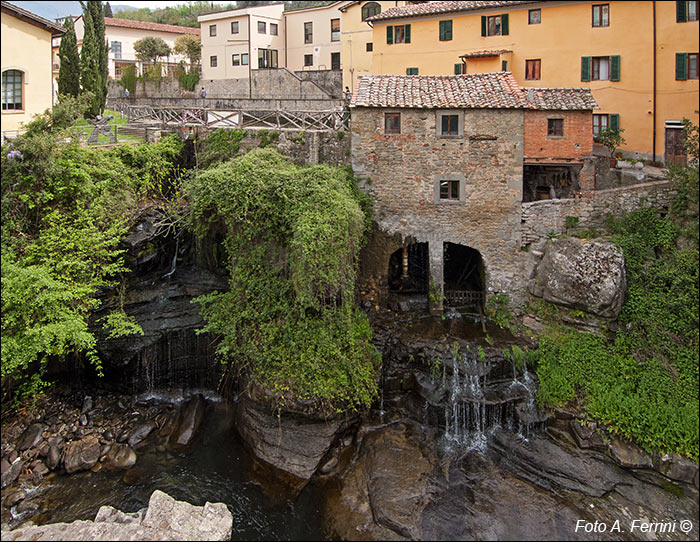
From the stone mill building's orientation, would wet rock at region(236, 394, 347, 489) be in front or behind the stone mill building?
in front

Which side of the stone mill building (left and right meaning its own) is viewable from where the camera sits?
front

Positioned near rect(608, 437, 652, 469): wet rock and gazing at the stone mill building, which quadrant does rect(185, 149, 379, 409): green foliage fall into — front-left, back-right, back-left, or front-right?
front-left

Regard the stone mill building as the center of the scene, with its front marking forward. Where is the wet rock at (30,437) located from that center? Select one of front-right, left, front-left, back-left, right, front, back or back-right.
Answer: front-right

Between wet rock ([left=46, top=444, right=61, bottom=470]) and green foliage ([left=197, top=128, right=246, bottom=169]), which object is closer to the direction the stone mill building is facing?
the wet rock

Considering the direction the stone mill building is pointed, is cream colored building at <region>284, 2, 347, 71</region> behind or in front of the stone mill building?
behind

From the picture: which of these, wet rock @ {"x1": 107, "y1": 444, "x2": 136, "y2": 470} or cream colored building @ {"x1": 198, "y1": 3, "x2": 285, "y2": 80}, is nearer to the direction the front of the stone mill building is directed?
the wet rock

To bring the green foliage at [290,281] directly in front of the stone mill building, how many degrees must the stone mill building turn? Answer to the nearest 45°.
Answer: approximately 45° to its right

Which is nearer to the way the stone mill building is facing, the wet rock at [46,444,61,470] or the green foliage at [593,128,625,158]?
the wet rock

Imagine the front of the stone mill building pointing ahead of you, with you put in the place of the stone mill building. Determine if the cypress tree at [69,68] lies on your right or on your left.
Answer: on your right
